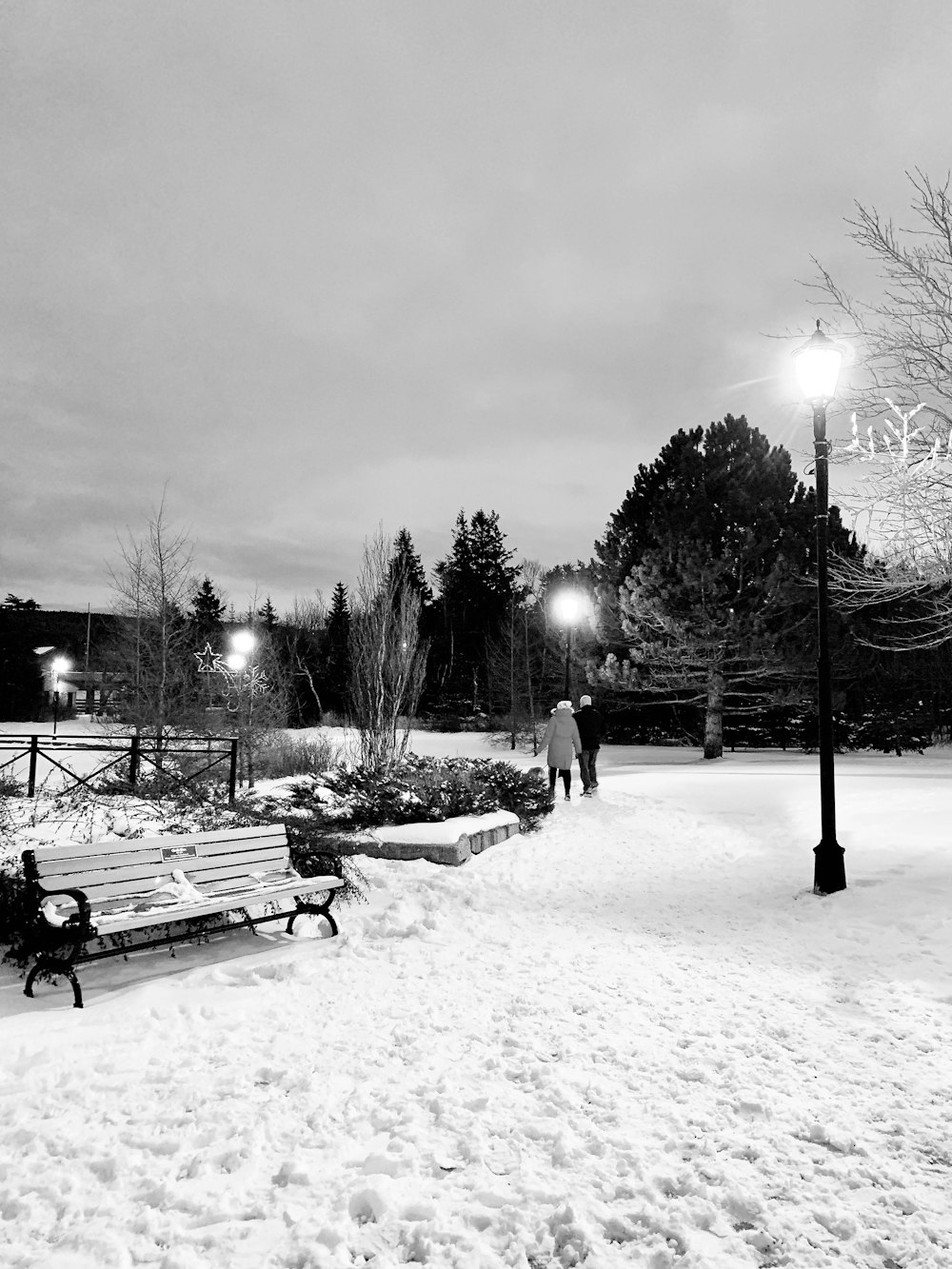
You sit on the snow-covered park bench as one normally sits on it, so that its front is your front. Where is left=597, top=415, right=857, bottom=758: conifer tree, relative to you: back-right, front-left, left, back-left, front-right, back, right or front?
left

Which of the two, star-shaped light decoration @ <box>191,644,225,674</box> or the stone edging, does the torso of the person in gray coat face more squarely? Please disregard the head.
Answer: the star-shaped light decoration

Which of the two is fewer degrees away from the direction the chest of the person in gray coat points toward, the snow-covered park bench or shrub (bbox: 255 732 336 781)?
the shrub

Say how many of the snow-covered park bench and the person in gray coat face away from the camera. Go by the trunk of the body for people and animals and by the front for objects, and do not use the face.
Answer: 1

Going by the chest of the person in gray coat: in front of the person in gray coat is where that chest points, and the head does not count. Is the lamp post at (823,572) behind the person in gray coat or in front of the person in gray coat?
behind

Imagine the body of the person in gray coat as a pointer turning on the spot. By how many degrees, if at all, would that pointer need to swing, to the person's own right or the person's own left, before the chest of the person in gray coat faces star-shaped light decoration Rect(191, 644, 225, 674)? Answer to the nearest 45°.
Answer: approximately 45° to the person's own left

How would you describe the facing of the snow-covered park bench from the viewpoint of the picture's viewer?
facing the viewer and to the right of the viewer

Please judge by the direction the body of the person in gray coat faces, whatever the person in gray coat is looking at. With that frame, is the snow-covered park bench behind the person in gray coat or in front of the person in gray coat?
behind

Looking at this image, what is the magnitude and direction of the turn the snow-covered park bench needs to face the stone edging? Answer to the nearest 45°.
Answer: approximately 90° to its left

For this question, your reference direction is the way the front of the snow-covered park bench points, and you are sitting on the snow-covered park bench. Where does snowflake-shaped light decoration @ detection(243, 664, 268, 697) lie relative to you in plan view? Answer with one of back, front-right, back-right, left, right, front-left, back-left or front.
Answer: back-left

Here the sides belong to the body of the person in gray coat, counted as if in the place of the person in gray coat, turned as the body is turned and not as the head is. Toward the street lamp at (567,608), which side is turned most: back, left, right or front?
front

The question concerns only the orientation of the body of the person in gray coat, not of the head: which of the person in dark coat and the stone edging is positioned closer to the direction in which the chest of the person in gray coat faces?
the person in dark coat

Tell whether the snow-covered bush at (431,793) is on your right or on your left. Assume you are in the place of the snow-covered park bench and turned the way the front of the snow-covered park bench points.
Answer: on your left

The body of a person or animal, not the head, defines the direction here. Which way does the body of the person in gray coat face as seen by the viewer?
away from the camera

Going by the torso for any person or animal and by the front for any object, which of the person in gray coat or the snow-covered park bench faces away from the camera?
the person in gray coat

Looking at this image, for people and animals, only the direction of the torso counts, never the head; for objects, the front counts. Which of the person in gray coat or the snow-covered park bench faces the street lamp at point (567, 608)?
the person in gray coat
